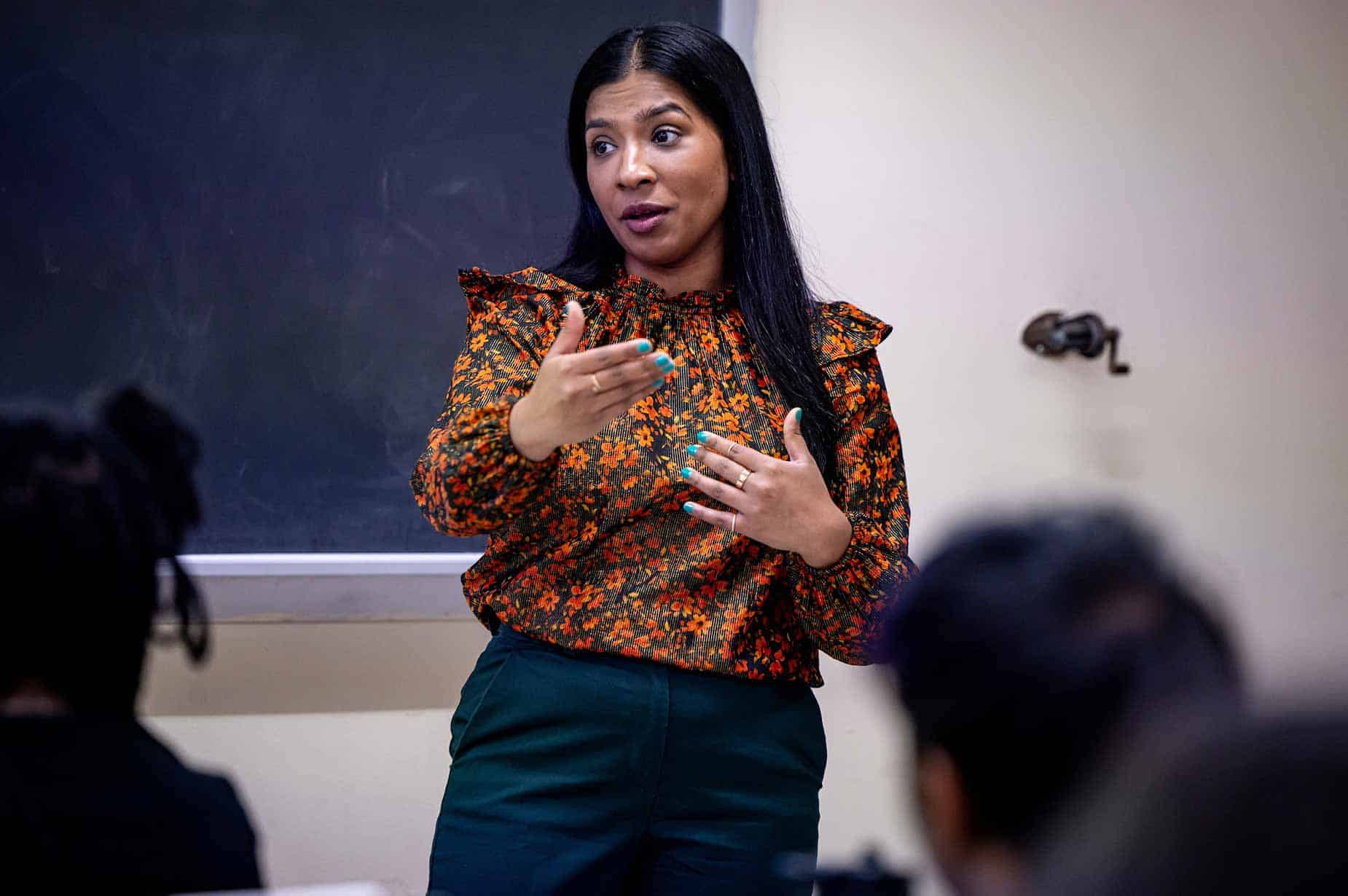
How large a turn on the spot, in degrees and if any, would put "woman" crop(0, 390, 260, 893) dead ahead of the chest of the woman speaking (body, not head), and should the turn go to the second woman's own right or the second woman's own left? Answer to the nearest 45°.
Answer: approximately 45° to the second woman's own right

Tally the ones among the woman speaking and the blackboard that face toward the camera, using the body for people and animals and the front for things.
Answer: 2

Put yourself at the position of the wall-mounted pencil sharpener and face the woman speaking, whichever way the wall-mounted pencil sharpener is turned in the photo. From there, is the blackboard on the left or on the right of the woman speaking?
right

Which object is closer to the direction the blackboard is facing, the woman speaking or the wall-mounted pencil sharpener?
the woman speaking

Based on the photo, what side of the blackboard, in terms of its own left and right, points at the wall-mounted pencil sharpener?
left

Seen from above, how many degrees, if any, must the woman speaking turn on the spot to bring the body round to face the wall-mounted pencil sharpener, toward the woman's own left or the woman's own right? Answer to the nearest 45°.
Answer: approximately 135° to the woman's own left

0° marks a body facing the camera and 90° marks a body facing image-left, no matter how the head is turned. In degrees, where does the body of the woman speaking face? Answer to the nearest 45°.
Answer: approximately 0°
